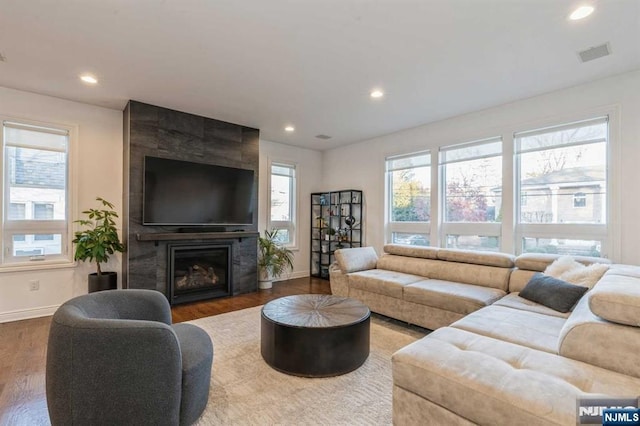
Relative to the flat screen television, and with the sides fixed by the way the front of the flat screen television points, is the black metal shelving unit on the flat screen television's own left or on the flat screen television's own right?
on the flat screen television's own left

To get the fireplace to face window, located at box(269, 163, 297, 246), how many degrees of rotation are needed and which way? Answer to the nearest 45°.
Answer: approximately 90° to its left

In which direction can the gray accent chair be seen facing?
to the viewer's right

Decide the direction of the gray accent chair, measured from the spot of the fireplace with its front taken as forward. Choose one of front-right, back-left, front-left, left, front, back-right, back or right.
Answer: front-right

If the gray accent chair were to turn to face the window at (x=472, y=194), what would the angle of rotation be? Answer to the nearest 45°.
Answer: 0° — it already faces it

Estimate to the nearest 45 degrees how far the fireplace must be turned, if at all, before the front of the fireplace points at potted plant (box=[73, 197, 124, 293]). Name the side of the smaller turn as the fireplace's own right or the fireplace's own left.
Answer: approximately 135° to the fireplace's own right

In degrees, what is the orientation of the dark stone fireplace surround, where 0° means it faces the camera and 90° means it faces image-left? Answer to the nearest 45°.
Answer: approximately 315°

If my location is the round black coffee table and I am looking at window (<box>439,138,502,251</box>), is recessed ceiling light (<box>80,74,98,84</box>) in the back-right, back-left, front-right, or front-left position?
back-left

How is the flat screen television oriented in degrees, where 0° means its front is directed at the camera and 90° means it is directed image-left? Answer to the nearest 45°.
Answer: approximately 315°

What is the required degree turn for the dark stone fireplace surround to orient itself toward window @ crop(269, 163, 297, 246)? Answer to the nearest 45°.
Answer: approximately 90° to its left

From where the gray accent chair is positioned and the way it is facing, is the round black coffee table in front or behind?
in front
